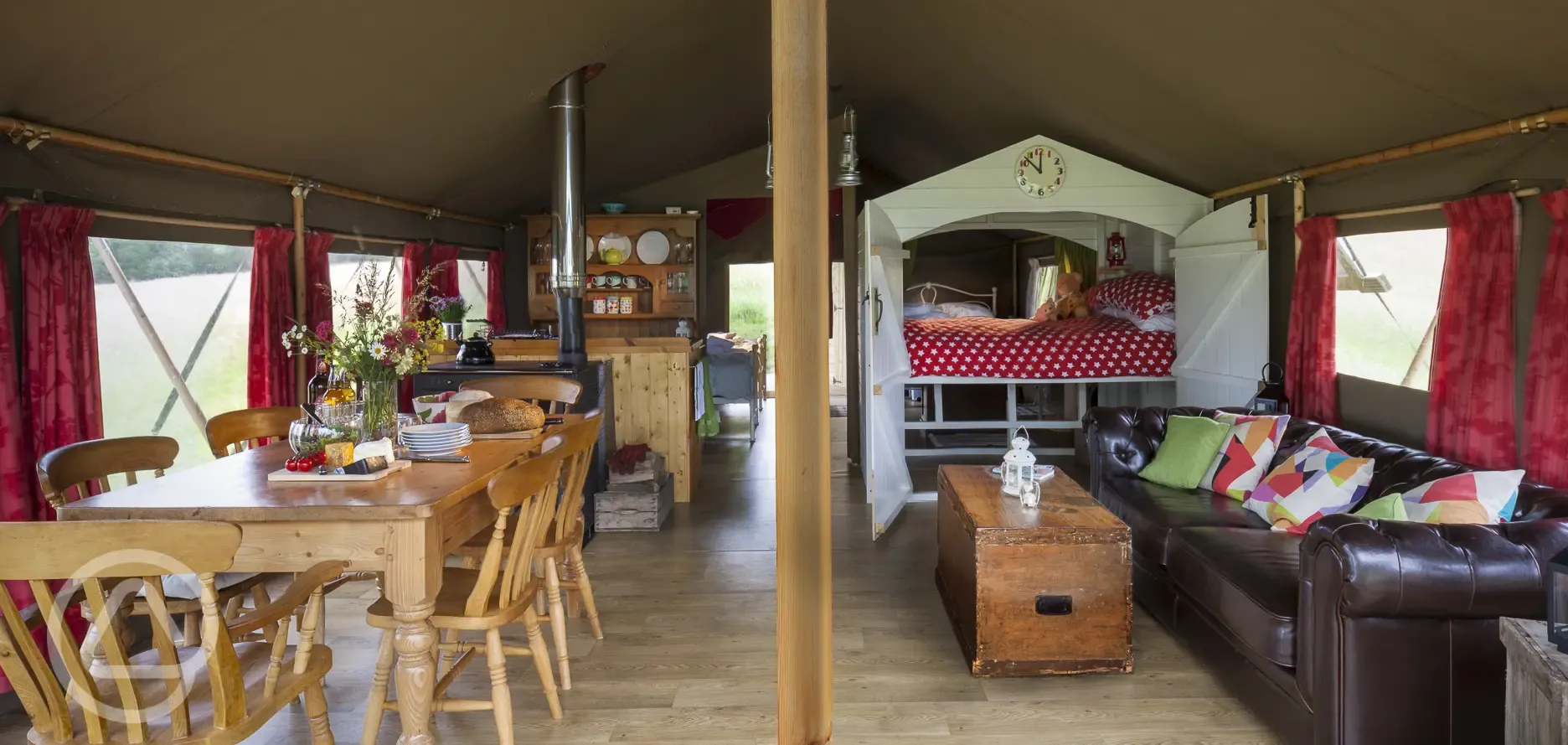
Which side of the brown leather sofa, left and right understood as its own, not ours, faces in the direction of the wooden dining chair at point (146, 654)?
front

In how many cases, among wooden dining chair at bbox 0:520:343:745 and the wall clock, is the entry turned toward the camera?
1

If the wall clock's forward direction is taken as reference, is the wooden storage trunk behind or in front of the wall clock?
in front

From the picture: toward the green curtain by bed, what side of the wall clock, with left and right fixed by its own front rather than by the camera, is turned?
back

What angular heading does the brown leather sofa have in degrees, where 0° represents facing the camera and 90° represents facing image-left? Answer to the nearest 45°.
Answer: approximately 45°

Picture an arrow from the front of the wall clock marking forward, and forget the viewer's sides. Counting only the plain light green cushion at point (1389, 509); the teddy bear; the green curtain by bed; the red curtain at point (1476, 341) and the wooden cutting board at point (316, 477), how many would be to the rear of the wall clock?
2

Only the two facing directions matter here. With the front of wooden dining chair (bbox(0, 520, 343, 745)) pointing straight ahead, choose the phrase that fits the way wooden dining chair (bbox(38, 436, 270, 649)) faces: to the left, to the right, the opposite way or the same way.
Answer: to the right

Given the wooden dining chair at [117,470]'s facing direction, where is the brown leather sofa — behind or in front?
in front

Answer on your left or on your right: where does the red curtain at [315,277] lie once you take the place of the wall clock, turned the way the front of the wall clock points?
on your right

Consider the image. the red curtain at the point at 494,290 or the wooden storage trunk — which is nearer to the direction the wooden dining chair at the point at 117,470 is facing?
the wooden storage trunk

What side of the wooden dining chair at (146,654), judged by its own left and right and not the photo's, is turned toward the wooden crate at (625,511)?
front
